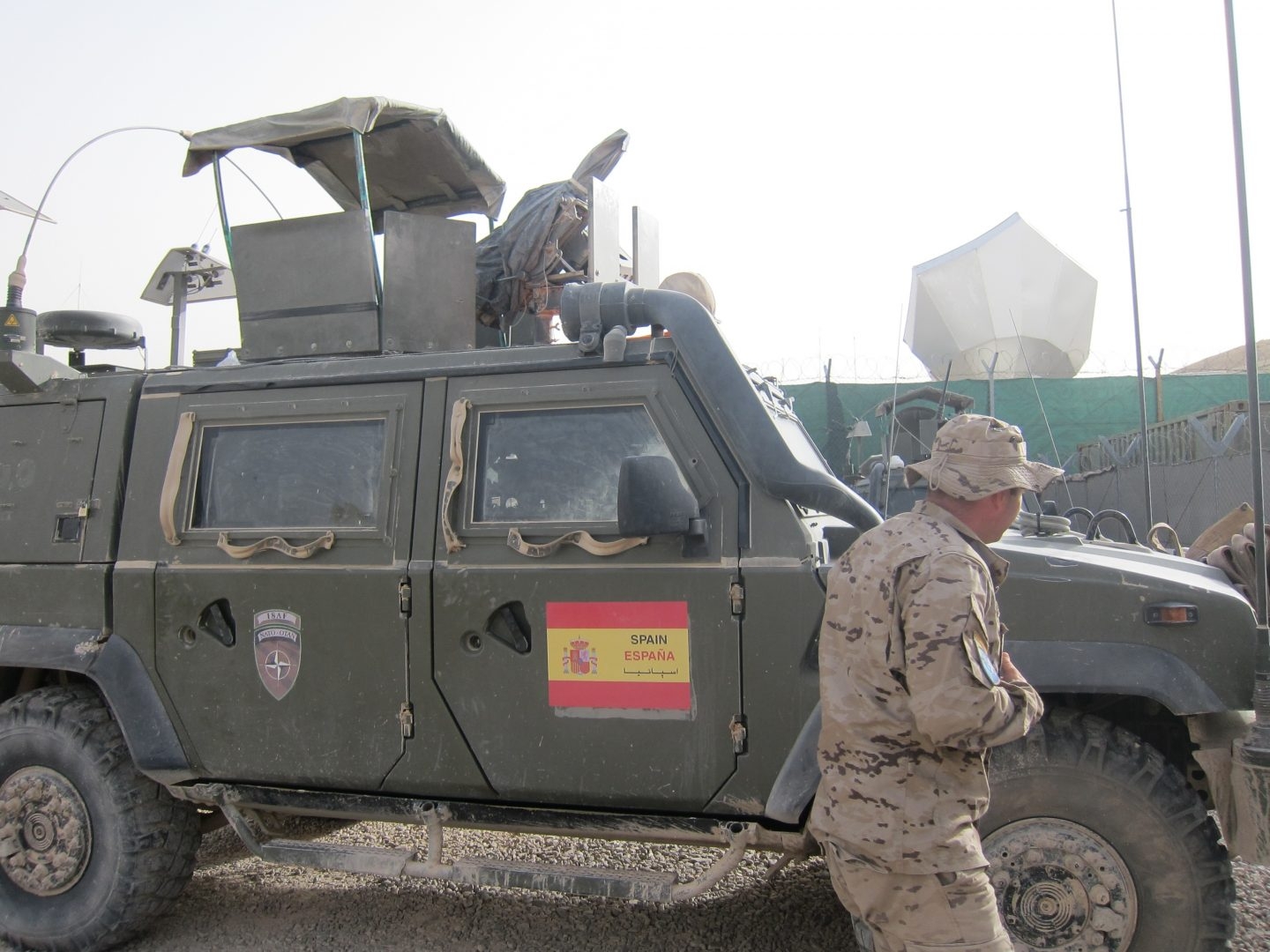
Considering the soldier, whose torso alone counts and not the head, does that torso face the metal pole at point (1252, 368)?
yes

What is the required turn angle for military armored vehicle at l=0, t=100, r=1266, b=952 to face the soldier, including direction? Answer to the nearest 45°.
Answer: approximately 45° to its right

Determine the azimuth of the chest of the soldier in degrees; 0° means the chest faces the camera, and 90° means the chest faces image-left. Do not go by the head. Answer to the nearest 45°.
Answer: approximately 225°

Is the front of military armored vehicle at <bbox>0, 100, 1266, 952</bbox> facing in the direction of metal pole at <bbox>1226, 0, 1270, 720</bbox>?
yes

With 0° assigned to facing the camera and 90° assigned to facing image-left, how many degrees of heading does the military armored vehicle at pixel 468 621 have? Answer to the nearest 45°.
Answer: approximately 270°

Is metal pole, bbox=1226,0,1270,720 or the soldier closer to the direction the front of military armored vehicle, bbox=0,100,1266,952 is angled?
the metal pole
